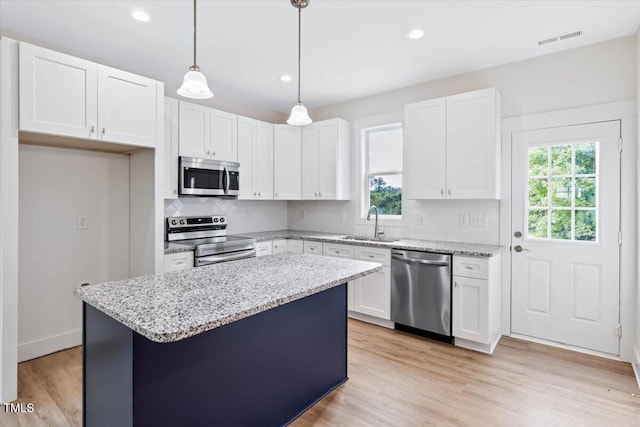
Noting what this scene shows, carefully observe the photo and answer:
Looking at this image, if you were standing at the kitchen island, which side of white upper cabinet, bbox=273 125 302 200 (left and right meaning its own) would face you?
front

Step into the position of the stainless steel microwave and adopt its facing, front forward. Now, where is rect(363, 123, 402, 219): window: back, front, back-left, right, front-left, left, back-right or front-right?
front-left

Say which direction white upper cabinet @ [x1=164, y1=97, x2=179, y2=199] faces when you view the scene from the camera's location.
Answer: facing the viewer and to the right of the viewer

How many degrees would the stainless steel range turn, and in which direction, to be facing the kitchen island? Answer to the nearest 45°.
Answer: approximately 45° to its right

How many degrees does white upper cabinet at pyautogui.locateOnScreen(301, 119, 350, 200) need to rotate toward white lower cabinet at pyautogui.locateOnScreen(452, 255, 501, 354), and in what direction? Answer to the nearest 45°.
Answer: approximately 90° to its left
